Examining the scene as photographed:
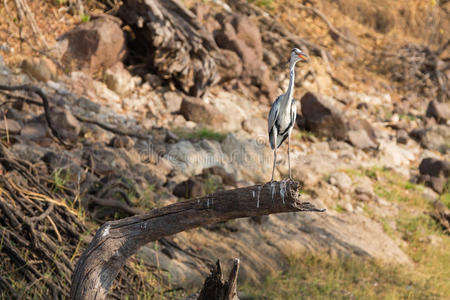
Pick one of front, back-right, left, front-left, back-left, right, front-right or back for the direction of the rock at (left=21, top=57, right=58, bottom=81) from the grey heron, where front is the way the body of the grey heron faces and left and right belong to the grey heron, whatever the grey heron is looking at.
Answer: back

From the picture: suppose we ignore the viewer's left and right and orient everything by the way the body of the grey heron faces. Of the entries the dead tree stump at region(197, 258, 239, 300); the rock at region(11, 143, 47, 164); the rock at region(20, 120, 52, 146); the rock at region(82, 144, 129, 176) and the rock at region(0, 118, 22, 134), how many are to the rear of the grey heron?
4

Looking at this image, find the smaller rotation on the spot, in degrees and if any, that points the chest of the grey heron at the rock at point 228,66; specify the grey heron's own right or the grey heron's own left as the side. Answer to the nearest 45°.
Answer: approximately 135° to the grey heron's own left

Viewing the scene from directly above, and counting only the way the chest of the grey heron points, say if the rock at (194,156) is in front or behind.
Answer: behind

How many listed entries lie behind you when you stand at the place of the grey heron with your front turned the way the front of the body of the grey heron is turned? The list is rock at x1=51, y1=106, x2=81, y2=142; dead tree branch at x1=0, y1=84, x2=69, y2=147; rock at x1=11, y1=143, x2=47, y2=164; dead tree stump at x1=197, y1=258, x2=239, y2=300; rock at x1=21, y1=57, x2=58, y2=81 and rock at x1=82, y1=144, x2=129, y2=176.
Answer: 5

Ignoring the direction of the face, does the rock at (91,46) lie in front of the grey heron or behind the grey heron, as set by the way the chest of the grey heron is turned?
behind

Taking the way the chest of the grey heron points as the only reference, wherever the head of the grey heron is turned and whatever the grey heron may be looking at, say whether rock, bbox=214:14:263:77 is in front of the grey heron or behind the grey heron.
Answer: behind

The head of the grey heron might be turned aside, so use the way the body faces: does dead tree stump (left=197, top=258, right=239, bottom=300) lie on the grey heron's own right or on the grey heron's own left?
on the grey heron's own right

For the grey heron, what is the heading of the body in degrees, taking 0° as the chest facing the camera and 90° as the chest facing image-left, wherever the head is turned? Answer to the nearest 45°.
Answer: approximately 315°

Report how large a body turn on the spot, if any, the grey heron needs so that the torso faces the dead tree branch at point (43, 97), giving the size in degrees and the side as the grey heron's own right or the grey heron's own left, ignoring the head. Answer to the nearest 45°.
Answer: approximately 180°

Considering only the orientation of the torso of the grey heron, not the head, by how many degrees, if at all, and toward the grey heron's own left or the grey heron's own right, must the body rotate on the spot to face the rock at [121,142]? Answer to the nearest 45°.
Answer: approximately 180°

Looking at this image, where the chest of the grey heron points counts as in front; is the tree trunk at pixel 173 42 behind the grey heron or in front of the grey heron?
behind
